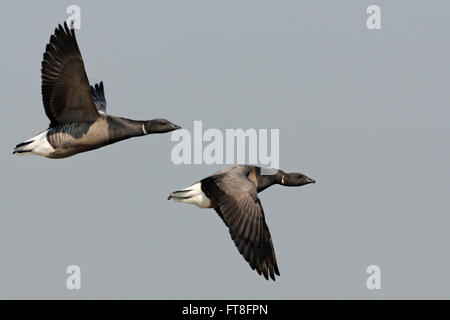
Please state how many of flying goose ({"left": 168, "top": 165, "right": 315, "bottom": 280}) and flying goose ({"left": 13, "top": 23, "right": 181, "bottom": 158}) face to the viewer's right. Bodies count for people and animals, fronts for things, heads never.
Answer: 2

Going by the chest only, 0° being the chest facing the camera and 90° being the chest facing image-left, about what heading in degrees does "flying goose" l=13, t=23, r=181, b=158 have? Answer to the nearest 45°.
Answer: approximately 270°

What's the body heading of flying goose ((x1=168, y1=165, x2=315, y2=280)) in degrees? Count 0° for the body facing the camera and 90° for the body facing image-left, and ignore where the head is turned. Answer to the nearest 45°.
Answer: approximately 270°

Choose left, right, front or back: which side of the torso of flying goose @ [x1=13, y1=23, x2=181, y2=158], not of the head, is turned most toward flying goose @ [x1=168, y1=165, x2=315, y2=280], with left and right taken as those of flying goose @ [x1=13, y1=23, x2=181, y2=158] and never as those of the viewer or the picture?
front

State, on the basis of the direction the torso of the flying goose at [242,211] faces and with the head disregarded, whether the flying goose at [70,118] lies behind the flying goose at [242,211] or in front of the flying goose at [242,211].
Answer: behind
